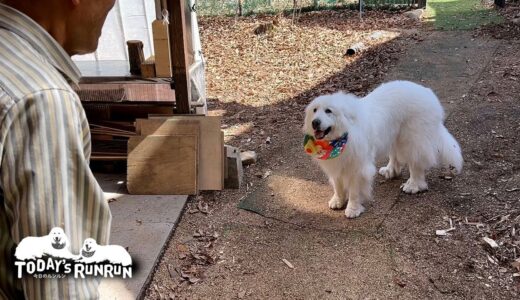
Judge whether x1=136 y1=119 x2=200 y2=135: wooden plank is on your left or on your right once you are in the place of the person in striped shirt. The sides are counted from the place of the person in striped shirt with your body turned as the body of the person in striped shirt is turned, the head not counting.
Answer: on your left

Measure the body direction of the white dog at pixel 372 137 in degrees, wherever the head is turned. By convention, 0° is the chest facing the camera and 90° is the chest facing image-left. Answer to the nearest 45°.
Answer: approximately 45°

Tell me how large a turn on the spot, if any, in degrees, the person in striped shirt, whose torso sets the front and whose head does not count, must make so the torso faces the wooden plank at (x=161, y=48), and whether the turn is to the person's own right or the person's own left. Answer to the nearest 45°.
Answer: approximately 90° to the person's own left

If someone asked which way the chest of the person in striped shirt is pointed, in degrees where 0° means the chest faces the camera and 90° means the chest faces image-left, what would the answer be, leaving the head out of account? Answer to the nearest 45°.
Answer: approximately 270°

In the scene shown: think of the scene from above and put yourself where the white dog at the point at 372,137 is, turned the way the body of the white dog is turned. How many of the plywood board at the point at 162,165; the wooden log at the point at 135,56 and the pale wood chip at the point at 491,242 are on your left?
1

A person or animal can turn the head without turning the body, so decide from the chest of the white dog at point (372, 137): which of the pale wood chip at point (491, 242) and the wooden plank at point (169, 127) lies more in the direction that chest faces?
the wooden plank

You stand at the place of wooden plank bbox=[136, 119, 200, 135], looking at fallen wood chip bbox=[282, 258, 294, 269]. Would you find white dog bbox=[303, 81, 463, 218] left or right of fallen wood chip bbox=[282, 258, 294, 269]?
left

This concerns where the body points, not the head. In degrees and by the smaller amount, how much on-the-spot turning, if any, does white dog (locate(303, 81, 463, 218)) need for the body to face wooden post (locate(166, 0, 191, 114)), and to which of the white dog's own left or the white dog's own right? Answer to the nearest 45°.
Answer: approximately 45° to the white dog's own right

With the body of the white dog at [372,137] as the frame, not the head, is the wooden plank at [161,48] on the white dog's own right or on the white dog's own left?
on the white dog's own right

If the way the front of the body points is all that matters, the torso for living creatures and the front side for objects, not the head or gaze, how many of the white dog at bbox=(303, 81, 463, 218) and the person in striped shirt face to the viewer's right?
1

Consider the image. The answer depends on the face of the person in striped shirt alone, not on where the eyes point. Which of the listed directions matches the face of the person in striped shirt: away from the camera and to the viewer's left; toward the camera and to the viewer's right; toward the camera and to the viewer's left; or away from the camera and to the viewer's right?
away from the camera and to the viewer's right

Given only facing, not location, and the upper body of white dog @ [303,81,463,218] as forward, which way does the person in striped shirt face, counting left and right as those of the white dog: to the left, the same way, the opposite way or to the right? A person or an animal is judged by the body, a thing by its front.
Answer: the opposite way
